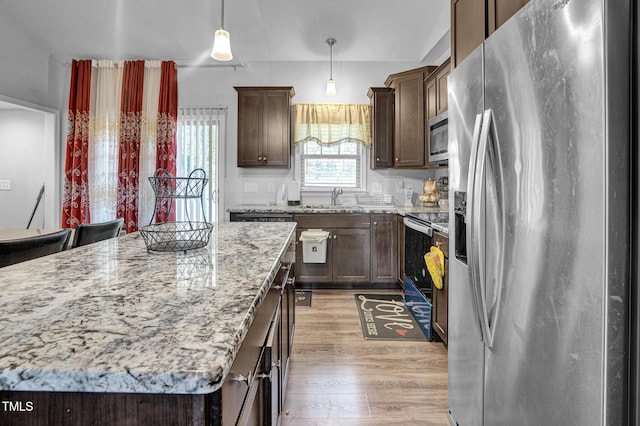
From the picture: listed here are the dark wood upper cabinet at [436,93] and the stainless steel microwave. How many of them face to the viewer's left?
2

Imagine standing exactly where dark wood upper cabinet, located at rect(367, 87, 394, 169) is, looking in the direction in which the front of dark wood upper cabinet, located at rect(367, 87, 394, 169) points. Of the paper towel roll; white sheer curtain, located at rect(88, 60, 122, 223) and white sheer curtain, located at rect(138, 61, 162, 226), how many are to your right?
3

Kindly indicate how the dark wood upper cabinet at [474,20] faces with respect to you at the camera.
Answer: facing to the left of the viewer

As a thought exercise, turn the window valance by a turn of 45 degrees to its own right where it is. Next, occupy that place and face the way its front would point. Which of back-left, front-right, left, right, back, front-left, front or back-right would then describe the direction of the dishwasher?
front

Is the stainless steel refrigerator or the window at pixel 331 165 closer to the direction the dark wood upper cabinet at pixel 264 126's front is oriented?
the stainless steel refrigerator

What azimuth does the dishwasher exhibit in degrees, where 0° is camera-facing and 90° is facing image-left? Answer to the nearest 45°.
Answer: approximately 0°

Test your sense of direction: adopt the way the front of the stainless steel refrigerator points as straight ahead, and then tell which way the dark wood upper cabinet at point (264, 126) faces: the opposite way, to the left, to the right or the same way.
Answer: to the left

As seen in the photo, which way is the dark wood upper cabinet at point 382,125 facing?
toward the camera

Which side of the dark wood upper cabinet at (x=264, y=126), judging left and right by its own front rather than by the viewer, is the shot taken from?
front

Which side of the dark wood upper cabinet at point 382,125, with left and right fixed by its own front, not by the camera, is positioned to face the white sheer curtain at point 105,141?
right

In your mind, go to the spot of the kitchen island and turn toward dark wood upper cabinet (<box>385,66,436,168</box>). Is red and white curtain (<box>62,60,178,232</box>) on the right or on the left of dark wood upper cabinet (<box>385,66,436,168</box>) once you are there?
left

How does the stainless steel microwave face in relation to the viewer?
to the viewer's left

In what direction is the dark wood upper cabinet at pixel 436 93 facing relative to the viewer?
to the viewer's left

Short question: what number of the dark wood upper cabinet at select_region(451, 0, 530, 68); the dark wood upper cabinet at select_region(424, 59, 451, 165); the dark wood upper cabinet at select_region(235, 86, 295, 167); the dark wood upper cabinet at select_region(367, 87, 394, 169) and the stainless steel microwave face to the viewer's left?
3

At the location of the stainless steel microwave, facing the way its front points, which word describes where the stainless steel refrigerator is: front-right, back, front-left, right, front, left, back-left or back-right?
left
